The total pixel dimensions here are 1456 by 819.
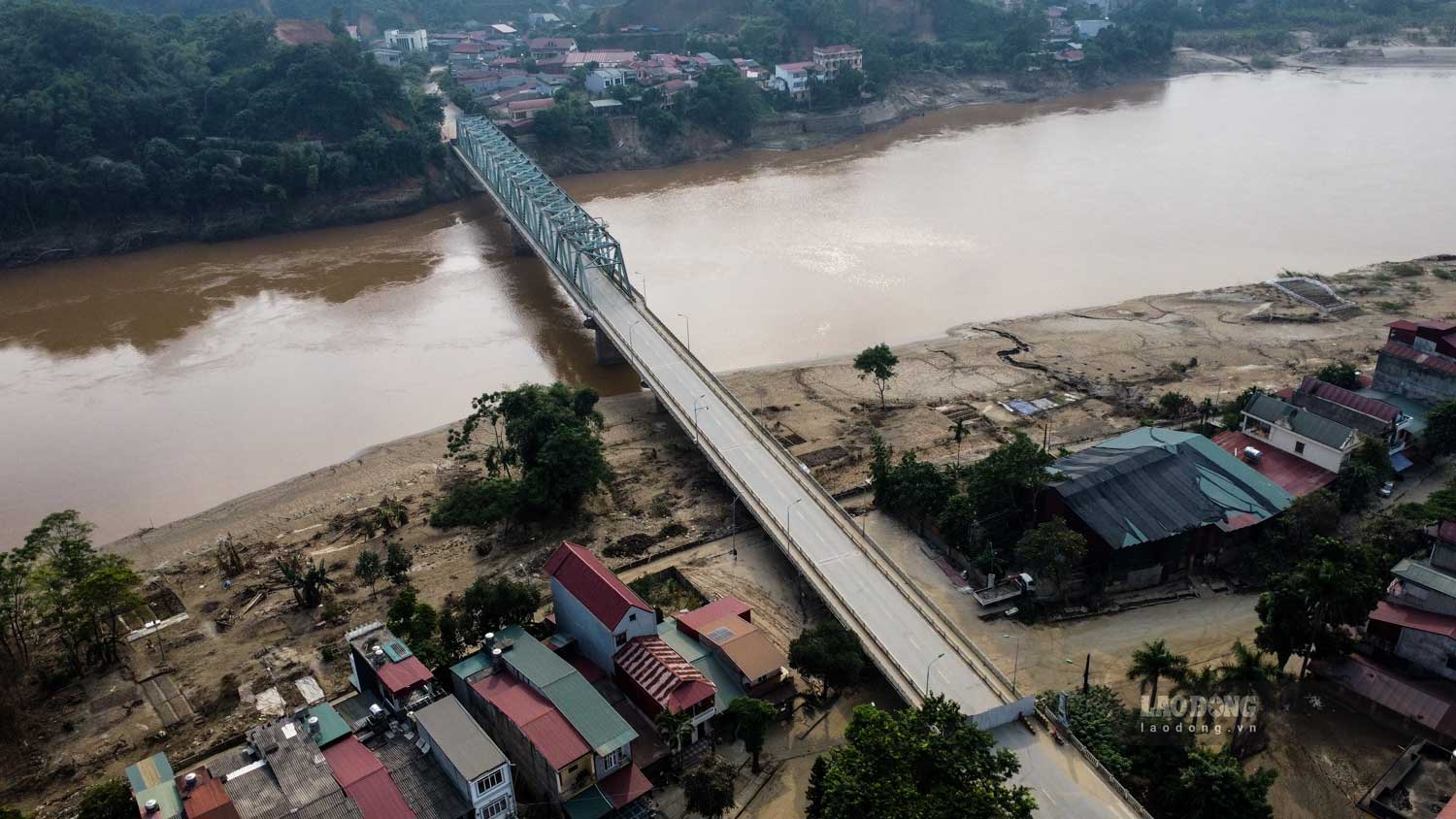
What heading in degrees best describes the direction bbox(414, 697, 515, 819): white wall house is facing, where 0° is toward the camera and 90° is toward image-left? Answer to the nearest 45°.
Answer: approximately 315°

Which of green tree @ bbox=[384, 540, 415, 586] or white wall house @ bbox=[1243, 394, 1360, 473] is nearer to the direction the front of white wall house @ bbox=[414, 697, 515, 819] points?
the white wall house

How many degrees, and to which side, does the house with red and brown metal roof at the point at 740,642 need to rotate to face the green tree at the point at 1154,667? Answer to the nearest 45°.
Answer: approximately 45° to its left

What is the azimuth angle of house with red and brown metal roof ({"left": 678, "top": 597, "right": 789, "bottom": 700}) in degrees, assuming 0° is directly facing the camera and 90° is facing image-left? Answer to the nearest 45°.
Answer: approximately 315°

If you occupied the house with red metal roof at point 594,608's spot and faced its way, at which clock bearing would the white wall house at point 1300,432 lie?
The white wall house is roughly at 10 o'clock from the house with red metal roof.

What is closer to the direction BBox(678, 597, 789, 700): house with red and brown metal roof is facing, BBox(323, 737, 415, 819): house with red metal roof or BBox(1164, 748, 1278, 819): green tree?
the green tree

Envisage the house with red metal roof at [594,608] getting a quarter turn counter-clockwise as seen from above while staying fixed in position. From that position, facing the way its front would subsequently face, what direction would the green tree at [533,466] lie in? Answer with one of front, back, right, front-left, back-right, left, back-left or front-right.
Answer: front-left

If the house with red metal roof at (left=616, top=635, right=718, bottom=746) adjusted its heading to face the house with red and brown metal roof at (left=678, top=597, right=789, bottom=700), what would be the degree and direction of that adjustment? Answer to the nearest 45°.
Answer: approximately 90° to its left

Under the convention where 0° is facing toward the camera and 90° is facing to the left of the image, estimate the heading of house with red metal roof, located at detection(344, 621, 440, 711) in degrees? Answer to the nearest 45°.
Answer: approximately 315°
